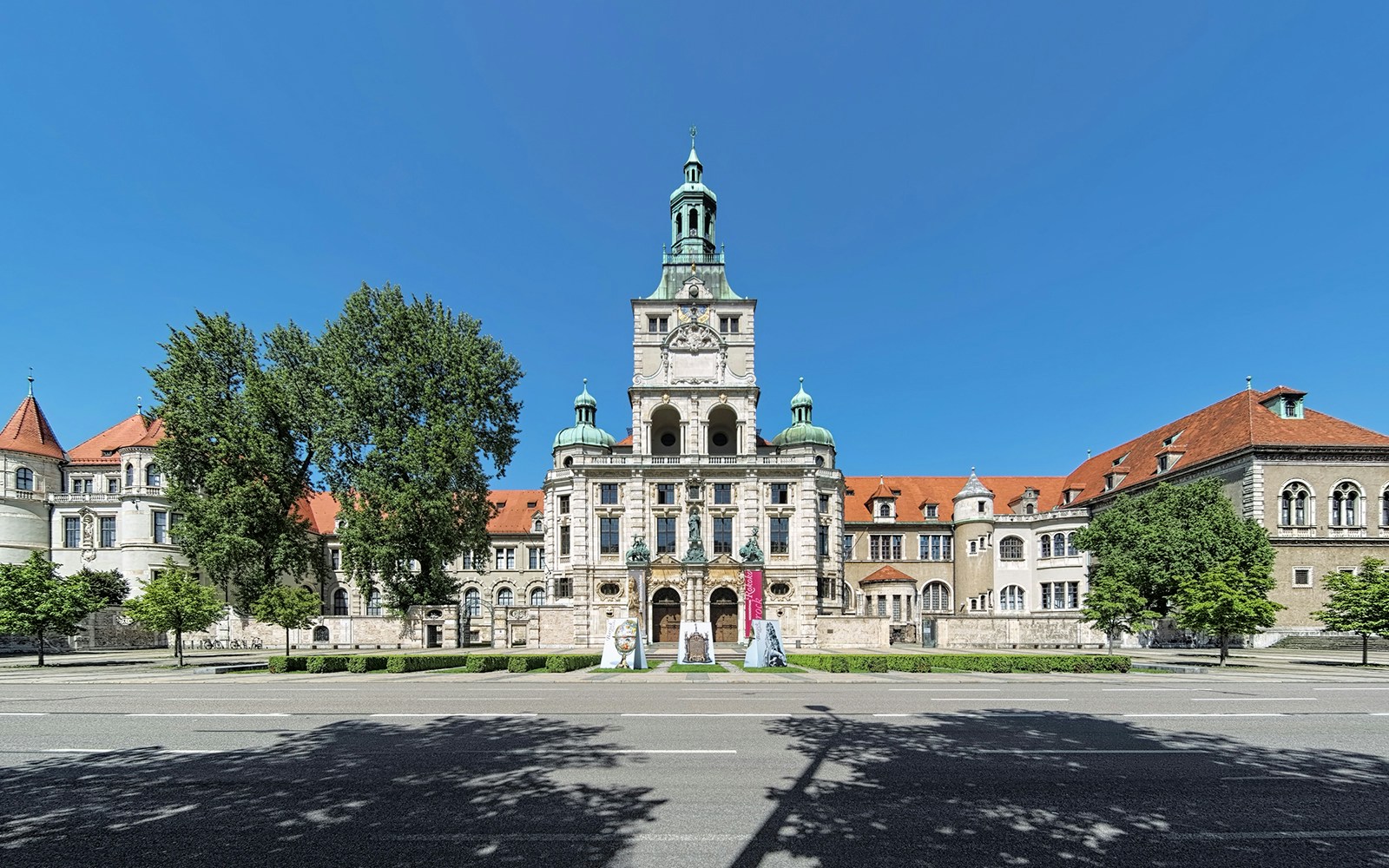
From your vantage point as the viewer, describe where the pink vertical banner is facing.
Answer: facing the viewer

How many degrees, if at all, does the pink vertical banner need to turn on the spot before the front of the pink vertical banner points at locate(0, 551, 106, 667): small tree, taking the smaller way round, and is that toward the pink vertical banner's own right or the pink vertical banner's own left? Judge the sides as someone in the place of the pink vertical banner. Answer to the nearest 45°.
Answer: approximately 45° to the pink vertical banner's own right

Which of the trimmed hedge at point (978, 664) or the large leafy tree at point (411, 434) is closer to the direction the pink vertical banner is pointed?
the trimmed hedge

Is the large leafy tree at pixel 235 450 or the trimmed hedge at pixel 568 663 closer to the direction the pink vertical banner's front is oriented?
the trimmed hedge

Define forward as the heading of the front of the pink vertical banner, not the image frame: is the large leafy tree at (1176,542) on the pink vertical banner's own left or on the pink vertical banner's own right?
on the pink vertical banner's own left

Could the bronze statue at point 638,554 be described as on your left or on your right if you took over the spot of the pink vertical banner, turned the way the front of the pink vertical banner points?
on your right

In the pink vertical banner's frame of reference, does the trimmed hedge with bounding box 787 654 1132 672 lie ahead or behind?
ahead

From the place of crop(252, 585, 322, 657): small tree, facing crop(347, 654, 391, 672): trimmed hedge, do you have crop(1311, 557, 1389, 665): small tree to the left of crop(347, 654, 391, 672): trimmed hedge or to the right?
left
